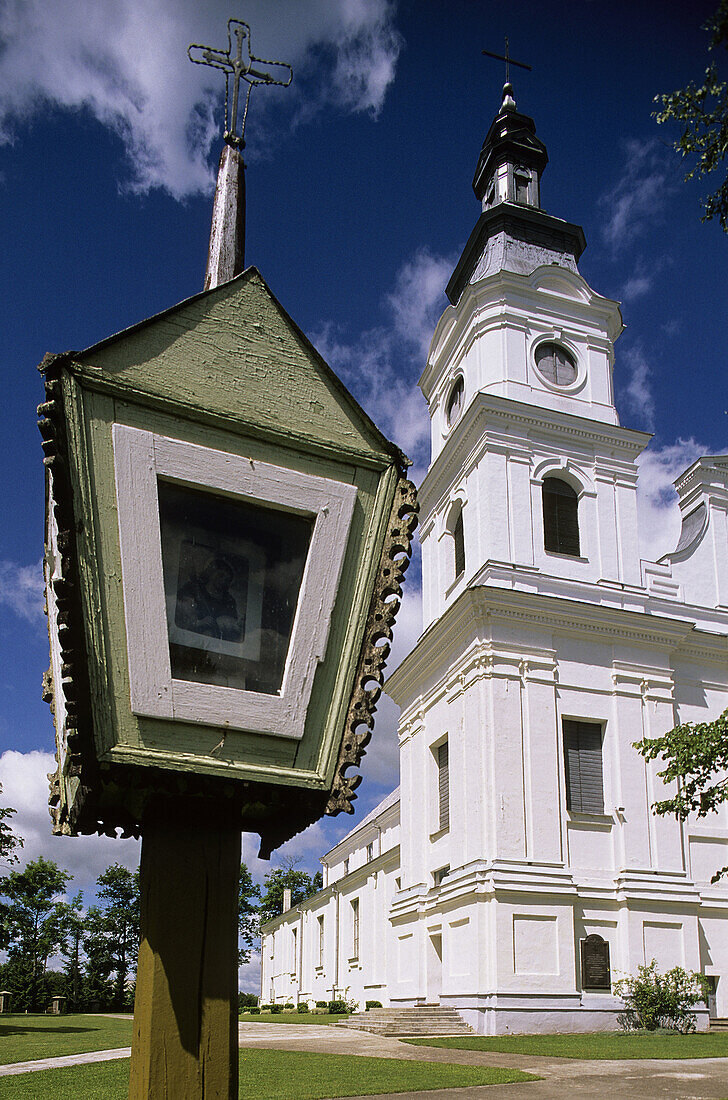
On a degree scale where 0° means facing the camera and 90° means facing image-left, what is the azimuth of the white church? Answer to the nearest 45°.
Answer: approximately 315°

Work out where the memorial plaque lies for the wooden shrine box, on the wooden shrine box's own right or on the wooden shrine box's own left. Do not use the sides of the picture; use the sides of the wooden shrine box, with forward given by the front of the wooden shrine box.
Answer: on the wooden shrine box's own left

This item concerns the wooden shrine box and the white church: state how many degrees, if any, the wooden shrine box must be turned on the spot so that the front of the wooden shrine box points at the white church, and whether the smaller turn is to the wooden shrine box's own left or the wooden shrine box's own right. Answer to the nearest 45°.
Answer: approximately 135° to the wooden shrine box's own left

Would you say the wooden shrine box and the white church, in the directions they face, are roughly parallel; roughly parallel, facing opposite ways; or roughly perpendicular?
roughly parallel

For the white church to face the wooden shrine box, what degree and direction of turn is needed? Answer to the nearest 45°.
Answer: approximately 45° to its right

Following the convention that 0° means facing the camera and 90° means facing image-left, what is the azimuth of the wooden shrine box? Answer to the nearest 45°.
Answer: approximately 315°

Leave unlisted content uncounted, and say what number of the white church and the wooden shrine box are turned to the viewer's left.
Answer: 0
